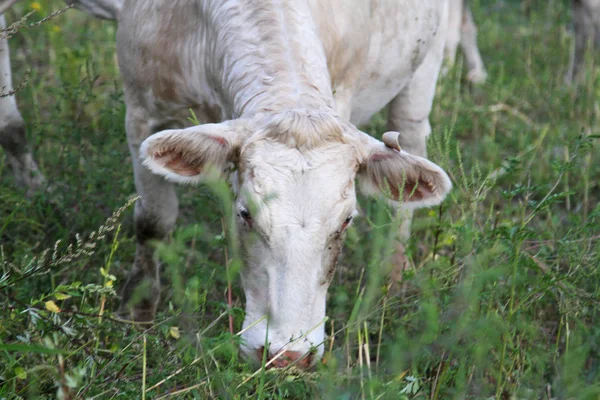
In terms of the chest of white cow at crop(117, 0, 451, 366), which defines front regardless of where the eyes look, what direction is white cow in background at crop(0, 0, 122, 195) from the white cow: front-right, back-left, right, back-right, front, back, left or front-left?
back-right

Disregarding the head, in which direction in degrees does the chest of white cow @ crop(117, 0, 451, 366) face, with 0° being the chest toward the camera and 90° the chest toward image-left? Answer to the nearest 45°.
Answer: approximately 0°

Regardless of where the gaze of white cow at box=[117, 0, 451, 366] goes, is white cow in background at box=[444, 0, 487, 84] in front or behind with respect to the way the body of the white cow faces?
behind
